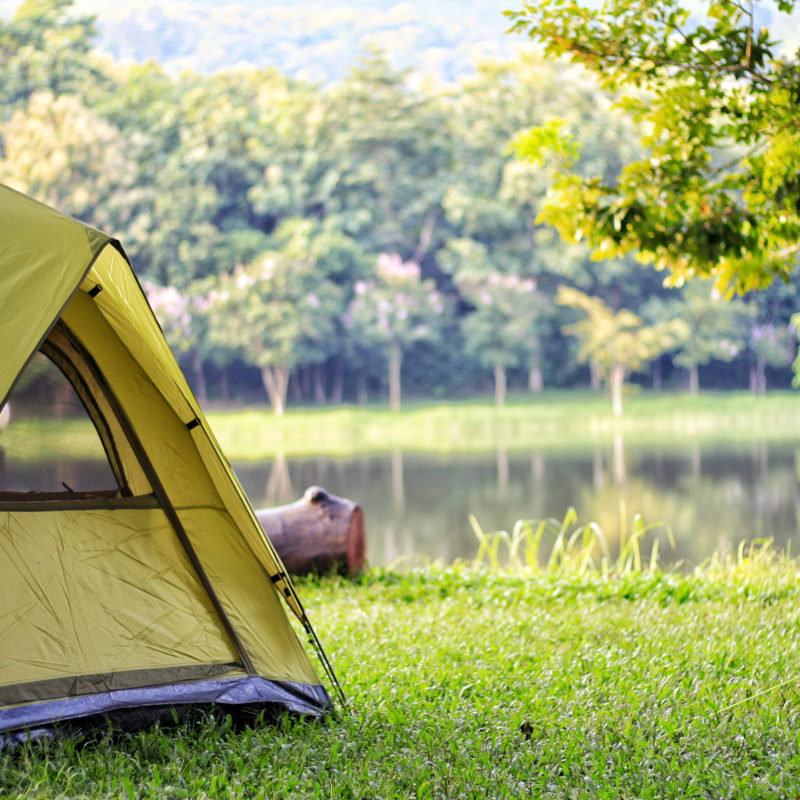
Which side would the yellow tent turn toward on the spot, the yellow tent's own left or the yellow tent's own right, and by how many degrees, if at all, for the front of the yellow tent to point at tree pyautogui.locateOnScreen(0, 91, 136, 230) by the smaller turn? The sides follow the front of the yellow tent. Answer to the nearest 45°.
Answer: approximately 180°

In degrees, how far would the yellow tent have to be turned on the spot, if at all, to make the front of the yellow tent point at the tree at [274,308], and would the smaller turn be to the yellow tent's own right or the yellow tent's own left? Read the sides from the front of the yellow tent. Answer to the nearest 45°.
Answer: approximately 180°

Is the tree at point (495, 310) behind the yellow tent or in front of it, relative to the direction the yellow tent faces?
behind

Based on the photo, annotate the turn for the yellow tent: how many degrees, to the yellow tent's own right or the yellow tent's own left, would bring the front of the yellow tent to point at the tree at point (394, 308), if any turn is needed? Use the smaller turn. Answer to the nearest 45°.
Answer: approximately 180°

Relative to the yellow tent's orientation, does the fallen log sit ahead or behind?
behind

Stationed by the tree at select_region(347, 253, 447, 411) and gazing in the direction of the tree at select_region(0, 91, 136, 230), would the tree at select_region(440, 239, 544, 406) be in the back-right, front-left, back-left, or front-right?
back-right

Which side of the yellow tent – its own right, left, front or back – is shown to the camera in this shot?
front

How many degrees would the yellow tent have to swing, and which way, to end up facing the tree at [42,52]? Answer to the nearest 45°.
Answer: approximately 180°

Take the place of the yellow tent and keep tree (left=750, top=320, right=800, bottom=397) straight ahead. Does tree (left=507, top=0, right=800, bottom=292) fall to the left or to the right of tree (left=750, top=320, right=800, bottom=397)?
right

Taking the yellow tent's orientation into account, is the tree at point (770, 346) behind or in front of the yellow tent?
behind

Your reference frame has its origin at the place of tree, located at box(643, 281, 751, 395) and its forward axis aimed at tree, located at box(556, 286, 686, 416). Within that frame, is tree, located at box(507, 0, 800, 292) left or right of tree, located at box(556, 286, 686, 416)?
left
